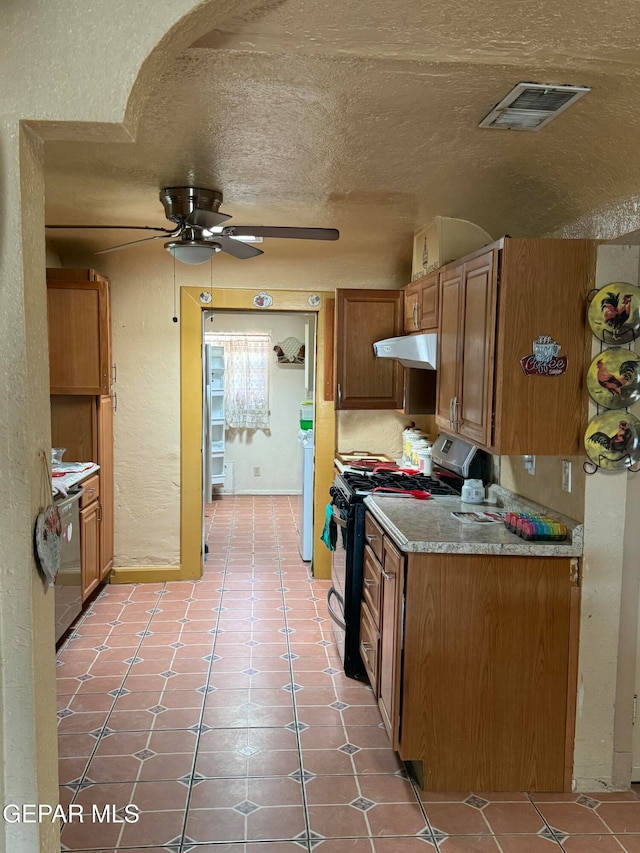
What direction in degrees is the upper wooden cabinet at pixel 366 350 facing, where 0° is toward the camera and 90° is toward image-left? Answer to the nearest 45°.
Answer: approximately 0°

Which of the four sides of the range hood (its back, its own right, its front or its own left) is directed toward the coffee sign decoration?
left

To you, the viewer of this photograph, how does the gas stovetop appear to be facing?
facing to the left of the viewer

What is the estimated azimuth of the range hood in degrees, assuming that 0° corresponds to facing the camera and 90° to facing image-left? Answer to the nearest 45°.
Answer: approximately 90°

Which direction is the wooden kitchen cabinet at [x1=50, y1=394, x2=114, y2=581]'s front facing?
to the viewer's right

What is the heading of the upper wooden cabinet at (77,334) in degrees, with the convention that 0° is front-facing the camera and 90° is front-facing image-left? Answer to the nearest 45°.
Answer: approximately 270°

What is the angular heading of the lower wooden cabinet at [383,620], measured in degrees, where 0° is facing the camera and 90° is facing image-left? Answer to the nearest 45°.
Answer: approximately 90°
